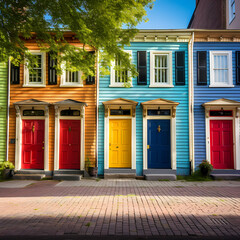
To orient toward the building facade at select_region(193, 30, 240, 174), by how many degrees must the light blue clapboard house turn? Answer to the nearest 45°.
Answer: approximately 90° to its left

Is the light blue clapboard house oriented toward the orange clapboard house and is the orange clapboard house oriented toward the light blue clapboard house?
no

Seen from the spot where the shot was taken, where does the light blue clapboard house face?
facing the viewer

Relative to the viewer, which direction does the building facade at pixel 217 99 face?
toward the camera

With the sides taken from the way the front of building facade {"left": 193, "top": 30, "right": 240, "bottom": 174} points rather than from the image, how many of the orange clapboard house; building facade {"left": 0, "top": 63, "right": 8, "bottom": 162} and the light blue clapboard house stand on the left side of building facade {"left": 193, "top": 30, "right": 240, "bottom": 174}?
0

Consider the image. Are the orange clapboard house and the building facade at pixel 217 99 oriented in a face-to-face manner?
no

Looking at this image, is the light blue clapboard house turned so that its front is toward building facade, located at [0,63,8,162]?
no

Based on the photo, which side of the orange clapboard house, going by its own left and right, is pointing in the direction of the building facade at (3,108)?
right

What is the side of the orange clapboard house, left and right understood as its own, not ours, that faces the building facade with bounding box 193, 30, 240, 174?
left

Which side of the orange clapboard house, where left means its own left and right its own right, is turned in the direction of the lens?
front

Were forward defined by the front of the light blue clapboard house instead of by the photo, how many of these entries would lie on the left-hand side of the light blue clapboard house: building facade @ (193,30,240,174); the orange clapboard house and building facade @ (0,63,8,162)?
1

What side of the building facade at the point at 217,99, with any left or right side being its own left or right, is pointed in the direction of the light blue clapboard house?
right

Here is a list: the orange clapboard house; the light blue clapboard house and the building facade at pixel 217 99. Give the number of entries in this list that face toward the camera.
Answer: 3

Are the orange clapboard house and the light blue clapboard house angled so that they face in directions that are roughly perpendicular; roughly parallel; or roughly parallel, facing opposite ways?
roughly parallel

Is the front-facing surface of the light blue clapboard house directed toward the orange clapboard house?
no
